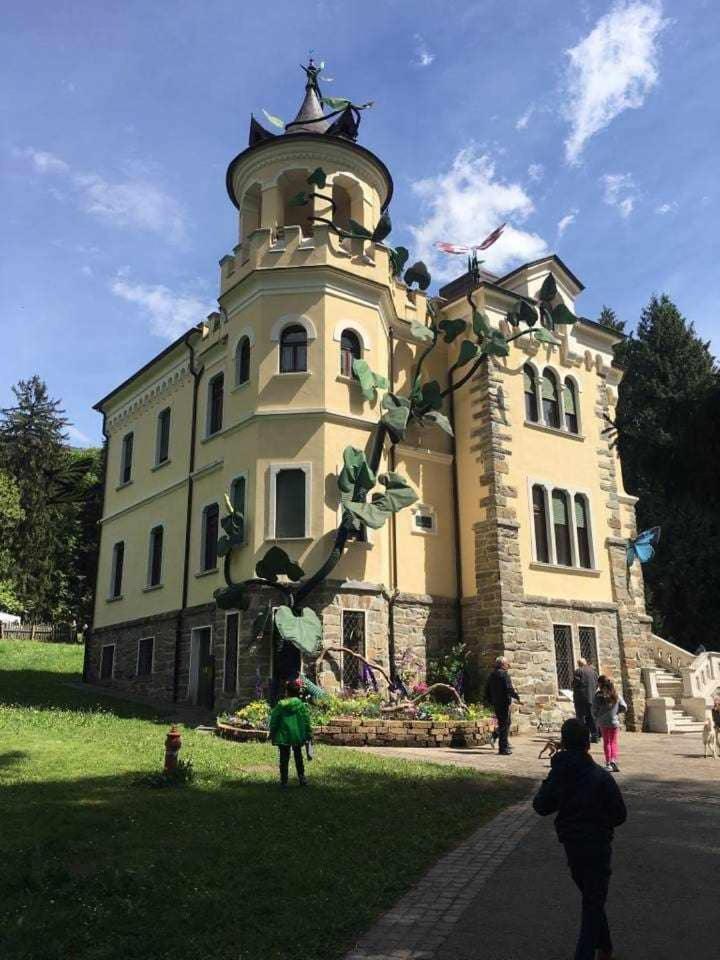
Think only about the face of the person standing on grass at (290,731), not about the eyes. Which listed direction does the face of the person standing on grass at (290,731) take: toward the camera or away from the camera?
away from the camera

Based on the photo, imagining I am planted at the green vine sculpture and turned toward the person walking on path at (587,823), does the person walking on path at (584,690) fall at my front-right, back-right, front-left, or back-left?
front-left

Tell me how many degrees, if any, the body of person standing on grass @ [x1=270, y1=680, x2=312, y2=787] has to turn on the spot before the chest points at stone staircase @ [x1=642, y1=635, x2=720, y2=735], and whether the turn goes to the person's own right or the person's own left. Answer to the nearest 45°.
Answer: approximately 45° to the person's own right

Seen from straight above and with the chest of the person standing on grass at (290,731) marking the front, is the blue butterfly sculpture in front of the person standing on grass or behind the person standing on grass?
in front

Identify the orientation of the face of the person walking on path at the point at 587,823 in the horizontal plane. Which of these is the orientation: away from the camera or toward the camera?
away from the camera

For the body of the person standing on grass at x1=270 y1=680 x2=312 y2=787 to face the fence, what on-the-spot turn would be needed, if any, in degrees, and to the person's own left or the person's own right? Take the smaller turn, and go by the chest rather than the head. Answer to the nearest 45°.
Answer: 0° — they already face it

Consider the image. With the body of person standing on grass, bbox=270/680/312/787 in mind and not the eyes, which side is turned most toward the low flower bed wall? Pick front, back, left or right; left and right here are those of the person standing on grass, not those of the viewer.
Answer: front

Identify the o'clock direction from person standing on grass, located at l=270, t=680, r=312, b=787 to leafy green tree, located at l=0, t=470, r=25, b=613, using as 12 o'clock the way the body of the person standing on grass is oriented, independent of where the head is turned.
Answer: The leafy green tree is roughly at 11 o'clock from the person standing on grass.

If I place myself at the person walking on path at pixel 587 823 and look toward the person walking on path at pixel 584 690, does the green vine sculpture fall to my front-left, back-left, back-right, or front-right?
front-left

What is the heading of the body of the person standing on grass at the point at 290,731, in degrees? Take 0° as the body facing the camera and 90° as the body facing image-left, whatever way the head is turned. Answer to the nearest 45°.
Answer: approximately 180°

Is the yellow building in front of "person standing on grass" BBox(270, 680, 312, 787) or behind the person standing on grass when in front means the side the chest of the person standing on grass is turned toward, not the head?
in front

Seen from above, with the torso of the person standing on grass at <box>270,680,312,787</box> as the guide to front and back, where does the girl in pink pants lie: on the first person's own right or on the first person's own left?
on the first person's own right

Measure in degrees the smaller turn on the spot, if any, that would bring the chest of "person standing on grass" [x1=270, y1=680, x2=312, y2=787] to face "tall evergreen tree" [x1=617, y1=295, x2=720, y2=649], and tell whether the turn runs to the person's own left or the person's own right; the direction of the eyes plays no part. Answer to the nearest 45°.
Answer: approximately 45° to the person's own right

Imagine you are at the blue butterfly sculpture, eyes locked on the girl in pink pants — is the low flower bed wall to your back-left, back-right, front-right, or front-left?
front-right
